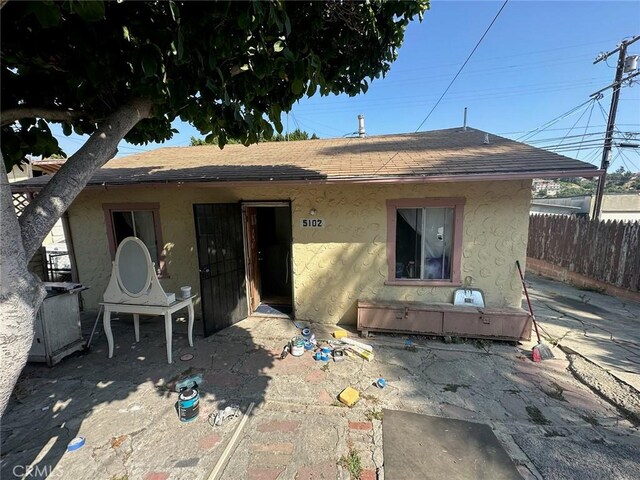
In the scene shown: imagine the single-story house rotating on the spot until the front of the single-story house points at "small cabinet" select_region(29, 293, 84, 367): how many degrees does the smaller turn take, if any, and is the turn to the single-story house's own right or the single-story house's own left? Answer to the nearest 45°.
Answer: approximately 90° to the single-story house's own right

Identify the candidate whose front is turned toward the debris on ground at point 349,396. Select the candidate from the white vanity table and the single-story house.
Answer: the single-story house

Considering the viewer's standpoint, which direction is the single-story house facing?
facing the viewer
